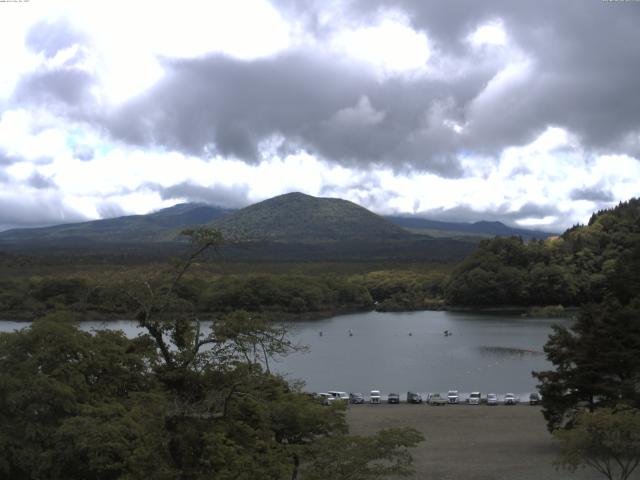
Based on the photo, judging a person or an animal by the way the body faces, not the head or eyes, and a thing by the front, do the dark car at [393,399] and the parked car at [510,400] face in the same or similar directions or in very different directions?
same or similar directions
